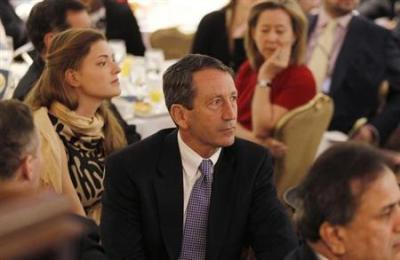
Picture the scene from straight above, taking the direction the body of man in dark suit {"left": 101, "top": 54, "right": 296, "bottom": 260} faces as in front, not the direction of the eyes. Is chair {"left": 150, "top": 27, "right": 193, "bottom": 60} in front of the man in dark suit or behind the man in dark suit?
behind

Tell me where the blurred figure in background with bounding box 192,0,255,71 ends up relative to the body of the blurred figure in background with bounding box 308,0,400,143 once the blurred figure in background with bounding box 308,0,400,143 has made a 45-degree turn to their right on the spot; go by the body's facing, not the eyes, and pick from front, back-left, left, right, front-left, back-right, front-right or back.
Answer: front

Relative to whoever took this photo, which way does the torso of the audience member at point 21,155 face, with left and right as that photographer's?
facing away from the viewer and to the right of the viewer

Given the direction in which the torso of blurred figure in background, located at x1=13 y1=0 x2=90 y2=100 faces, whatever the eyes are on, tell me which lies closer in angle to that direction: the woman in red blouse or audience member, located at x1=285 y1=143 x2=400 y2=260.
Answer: the woman in red blouse

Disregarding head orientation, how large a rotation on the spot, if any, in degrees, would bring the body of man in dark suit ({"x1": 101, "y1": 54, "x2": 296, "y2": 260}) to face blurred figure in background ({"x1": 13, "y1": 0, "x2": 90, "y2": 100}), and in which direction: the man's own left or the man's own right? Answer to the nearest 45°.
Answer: approximately 180°

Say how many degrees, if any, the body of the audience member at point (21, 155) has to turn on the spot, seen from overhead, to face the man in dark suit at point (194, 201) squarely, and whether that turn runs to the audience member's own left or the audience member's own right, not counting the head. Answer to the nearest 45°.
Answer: approximately 45° to the audience member's own right

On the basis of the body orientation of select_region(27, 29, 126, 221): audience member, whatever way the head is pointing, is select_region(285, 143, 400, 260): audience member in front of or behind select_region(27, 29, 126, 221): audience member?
in front

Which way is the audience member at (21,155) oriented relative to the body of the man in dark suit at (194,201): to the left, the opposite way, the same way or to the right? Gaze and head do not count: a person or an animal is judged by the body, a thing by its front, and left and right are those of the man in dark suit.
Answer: to the left

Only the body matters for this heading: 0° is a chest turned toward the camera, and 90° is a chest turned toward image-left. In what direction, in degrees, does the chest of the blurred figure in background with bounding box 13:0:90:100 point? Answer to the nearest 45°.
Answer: approximately 270°

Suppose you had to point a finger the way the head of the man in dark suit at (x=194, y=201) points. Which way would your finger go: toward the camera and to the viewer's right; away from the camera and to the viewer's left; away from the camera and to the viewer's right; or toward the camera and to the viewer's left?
toward the camera and to the viewer's right

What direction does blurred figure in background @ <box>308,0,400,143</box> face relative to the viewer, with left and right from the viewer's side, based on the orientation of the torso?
facing the viewer and to the left of the viewer

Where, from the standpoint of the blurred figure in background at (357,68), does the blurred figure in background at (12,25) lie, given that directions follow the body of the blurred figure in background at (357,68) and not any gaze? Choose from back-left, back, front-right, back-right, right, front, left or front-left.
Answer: front-right
